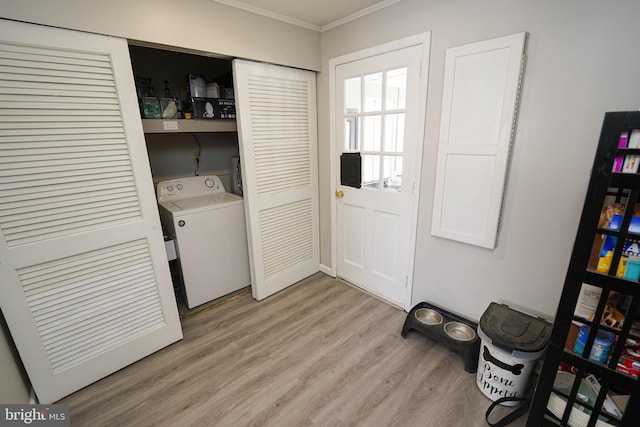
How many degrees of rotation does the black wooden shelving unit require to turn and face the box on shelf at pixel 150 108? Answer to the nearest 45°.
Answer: approximately 45° to its right

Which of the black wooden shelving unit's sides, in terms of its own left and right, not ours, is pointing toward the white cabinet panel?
right

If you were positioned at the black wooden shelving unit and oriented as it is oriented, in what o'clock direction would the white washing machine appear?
The white washing machine is roughly at 1 o'clock from the black wooden shelving unit.

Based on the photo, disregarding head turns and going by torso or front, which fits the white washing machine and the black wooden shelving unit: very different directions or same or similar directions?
very different directions

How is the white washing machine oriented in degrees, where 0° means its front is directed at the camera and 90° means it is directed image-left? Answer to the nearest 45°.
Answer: approximately 315°

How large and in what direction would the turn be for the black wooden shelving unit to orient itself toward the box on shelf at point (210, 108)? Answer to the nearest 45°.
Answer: approximately 45° to its right

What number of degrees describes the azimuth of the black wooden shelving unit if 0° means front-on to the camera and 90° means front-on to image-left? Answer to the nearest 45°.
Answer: approximately 45°

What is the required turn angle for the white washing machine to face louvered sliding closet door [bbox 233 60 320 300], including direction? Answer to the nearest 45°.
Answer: approximately 45° to its left

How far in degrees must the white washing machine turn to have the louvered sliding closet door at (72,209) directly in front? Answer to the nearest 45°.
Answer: approximately 90° to its right

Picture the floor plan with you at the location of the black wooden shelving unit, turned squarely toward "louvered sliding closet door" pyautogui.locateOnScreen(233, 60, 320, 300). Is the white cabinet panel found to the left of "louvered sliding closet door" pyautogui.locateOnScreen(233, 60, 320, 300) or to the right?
right
